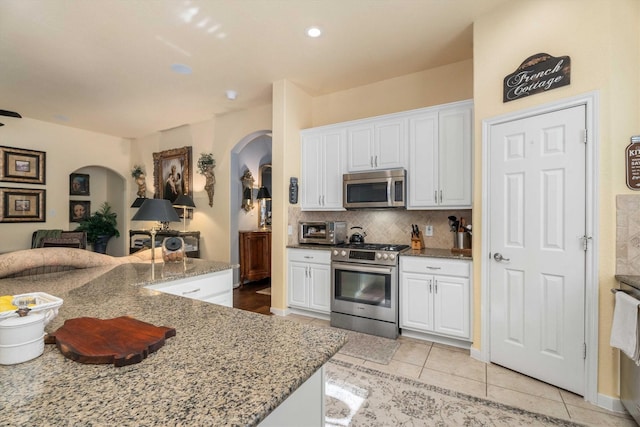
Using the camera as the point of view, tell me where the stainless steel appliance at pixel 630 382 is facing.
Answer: facing to the left of the viewer

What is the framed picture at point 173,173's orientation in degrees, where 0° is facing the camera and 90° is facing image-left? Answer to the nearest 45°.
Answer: approximately 45°

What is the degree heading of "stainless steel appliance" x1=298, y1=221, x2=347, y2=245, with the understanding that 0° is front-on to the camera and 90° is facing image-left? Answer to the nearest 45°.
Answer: approximately 45°

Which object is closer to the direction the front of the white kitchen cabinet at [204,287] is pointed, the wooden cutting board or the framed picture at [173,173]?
the wooden cutting board

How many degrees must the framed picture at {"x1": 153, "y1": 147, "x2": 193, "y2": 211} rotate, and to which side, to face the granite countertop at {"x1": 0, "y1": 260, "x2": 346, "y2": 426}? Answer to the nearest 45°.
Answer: approximately 45° to its left

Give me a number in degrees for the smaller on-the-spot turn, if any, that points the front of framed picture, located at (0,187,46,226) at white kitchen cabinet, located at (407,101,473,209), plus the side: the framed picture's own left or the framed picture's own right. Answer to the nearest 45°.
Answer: approximately 45° to the framed picture's own left
